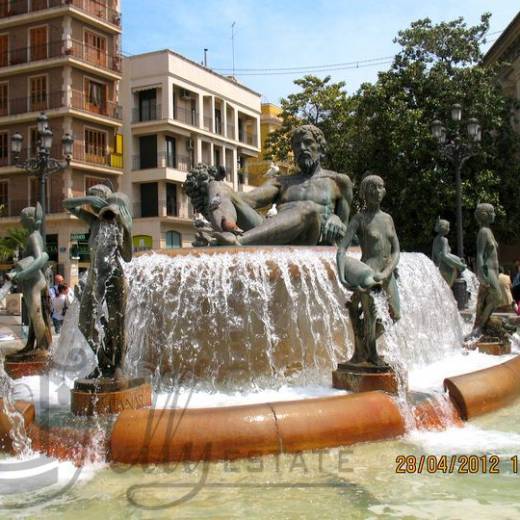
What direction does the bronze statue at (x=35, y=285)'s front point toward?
to the viewer's left
